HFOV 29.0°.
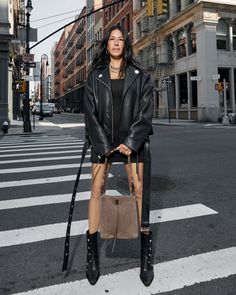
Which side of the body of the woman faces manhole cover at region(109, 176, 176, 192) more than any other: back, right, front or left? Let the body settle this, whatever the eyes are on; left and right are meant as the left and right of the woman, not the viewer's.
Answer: back

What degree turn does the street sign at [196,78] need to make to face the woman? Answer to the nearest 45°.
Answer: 0° — it already faces them

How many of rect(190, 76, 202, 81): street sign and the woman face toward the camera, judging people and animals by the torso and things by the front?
2

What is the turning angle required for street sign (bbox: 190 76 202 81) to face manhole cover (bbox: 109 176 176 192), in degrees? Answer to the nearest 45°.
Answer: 0° — it already faces it

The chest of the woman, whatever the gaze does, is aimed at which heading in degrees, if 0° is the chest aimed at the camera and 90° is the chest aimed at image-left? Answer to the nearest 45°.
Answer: approximately 0°

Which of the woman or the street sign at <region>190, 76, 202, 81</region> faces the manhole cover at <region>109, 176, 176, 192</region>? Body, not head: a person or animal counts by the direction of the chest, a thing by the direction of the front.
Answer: the street sign

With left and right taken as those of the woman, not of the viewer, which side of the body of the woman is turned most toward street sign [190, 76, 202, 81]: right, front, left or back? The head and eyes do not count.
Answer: back
